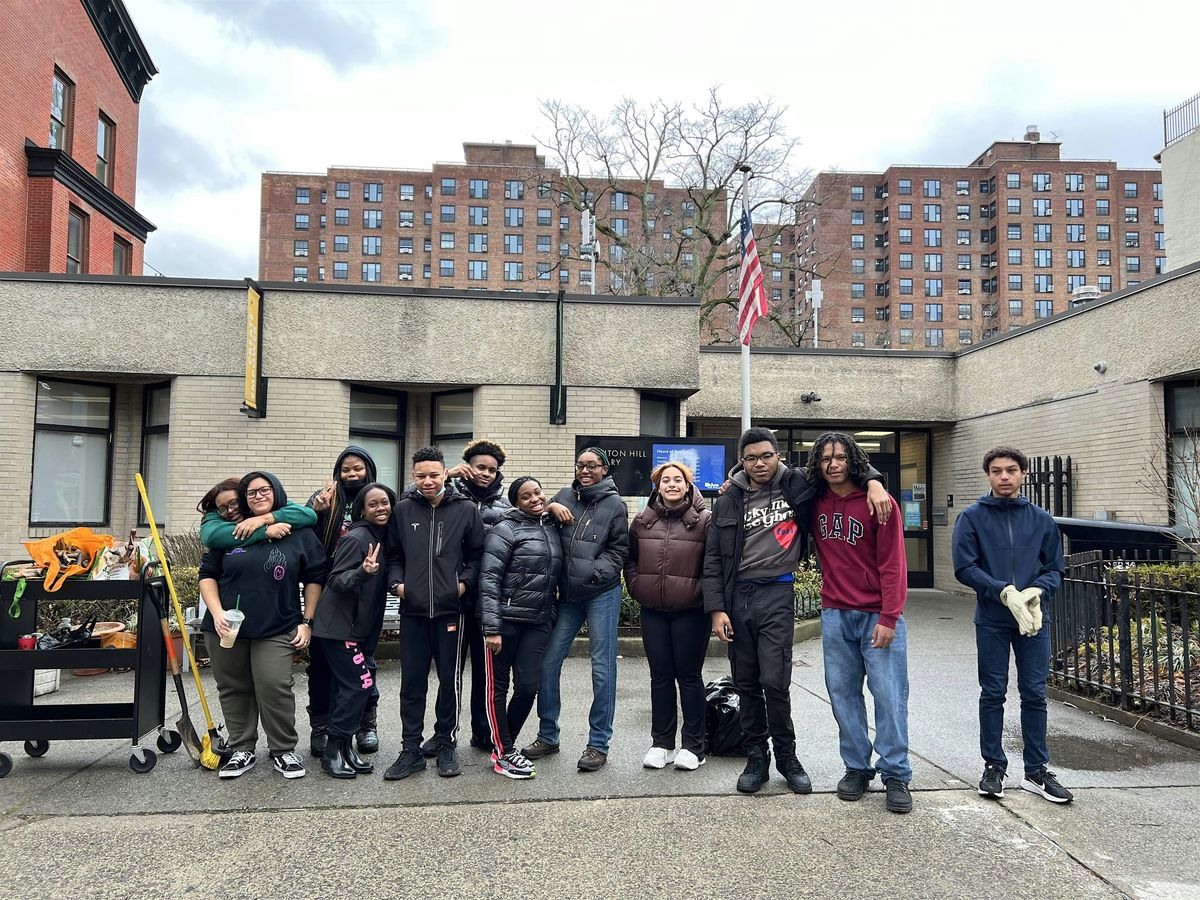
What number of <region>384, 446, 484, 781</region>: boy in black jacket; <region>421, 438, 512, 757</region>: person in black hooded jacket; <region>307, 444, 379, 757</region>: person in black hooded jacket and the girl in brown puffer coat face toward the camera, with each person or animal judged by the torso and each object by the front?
4

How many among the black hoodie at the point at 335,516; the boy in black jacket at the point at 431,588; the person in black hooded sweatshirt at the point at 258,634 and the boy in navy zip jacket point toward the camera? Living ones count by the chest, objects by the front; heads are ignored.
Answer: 4

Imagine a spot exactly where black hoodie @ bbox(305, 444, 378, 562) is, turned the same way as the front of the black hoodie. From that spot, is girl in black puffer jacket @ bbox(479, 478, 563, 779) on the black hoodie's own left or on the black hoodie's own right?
on the black hoodie's own left

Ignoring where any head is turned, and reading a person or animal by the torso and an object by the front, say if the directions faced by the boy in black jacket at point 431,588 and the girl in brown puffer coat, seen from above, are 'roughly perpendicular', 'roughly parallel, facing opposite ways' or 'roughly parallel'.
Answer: roughly parallel

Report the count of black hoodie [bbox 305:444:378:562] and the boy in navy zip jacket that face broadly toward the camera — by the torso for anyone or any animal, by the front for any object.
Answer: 2

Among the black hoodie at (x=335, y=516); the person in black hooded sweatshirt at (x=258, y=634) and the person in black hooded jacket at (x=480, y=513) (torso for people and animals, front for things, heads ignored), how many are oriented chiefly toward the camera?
3

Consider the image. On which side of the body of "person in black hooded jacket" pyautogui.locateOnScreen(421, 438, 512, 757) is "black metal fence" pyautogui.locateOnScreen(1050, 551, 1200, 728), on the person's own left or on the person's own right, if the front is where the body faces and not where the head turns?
on the person's own left

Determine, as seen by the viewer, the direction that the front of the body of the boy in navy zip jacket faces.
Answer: toward the camera

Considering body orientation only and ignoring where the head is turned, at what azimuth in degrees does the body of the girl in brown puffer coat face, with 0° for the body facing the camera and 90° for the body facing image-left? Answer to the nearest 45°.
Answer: approximately 0°

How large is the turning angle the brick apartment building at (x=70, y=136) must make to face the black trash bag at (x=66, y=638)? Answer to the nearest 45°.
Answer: approximately 45° to its right

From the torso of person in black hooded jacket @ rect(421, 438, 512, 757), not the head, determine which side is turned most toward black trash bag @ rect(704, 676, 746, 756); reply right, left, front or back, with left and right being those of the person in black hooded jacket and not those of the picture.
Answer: left

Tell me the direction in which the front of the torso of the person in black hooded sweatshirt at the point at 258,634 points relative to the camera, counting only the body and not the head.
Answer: toward the camera

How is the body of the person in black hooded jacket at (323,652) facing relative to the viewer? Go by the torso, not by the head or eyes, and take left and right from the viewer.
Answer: facing the viewer

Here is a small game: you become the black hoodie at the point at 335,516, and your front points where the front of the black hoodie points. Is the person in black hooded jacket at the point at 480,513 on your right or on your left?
on your left
